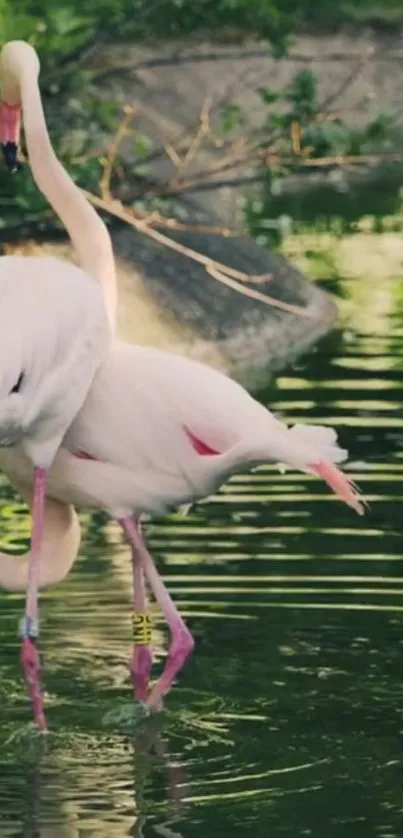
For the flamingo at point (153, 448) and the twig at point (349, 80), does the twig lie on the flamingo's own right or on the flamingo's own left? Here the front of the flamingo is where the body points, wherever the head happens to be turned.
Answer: on the flamingo's own right

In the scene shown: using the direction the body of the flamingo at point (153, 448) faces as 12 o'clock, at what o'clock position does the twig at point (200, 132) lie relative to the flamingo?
The twig is roughly at 3 o'clock from the flamingo.

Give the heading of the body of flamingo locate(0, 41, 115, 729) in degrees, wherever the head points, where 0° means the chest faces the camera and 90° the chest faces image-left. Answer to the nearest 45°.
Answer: approximately 270°

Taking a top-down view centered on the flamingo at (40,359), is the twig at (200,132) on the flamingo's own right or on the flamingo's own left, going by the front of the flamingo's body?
on the flamingo's own left

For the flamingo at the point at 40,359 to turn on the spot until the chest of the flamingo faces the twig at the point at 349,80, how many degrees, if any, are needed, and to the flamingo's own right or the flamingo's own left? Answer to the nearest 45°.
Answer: approximately 90° to the flamingo's own left
